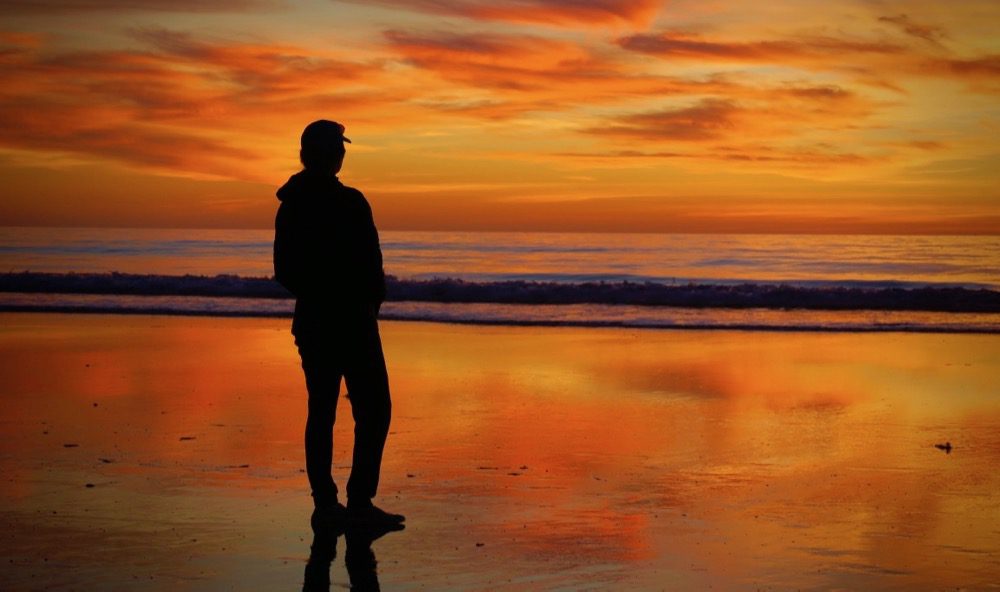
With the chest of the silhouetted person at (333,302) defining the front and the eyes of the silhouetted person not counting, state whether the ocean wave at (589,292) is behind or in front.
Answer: in front

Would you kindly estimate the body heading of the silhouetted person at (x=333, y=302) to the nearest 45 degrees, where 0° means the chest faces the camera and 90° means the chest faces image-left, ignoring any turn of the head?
approximately 225°
